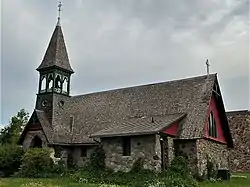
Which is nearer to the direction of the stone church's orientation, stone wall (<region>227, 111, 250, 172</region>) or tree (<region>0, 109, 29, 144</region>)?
the tree

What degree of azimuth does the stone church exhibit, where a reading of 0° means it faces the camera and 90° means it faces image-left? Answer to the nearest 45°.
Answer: approximately 135°

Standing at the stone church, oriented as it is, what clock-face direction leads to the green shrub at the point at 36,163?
The green shrub is roughly at 10 o'clock from the stone church.

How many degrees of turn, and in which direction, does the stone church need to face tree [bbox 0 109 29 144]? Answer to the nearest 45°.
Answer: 0° — it already faces it

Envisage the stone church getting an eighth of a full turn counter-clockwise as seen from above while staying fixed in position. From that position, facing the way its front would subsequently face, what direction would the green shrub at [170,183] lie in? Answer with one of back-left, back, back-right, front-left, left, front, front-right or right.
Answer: left
